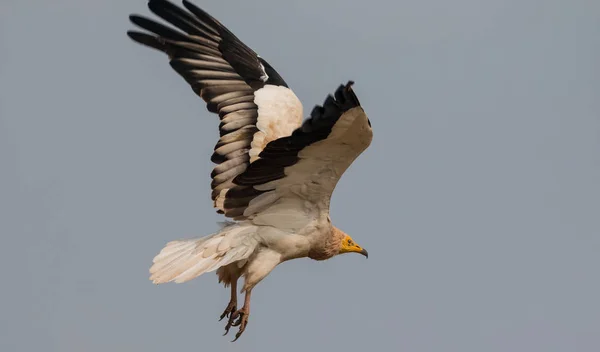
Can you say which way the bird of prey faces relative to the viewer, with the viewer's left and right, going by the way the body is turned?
facing to the right of the viewer
